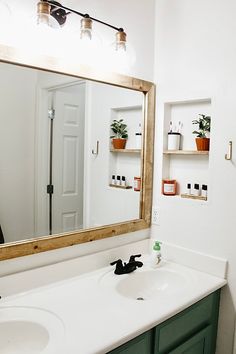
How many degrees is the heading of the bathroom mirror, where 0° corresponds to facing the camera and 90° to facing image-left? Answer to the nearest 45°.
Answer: approximately 315°

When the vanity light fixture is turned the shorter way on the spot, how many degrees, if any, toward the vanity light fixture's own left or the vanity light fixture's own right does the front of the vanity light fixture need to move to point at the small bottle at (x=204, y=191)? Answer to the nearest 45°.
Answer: approximately 45° to the vanity light fixture's own left

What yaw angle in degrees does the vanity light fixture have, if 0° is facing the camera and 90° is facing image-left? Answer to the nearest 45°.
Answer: approximately 315°

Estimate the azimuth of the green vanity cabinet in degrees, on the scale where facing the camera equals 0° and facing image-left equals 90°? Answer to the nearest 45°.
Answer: approximately 315°
